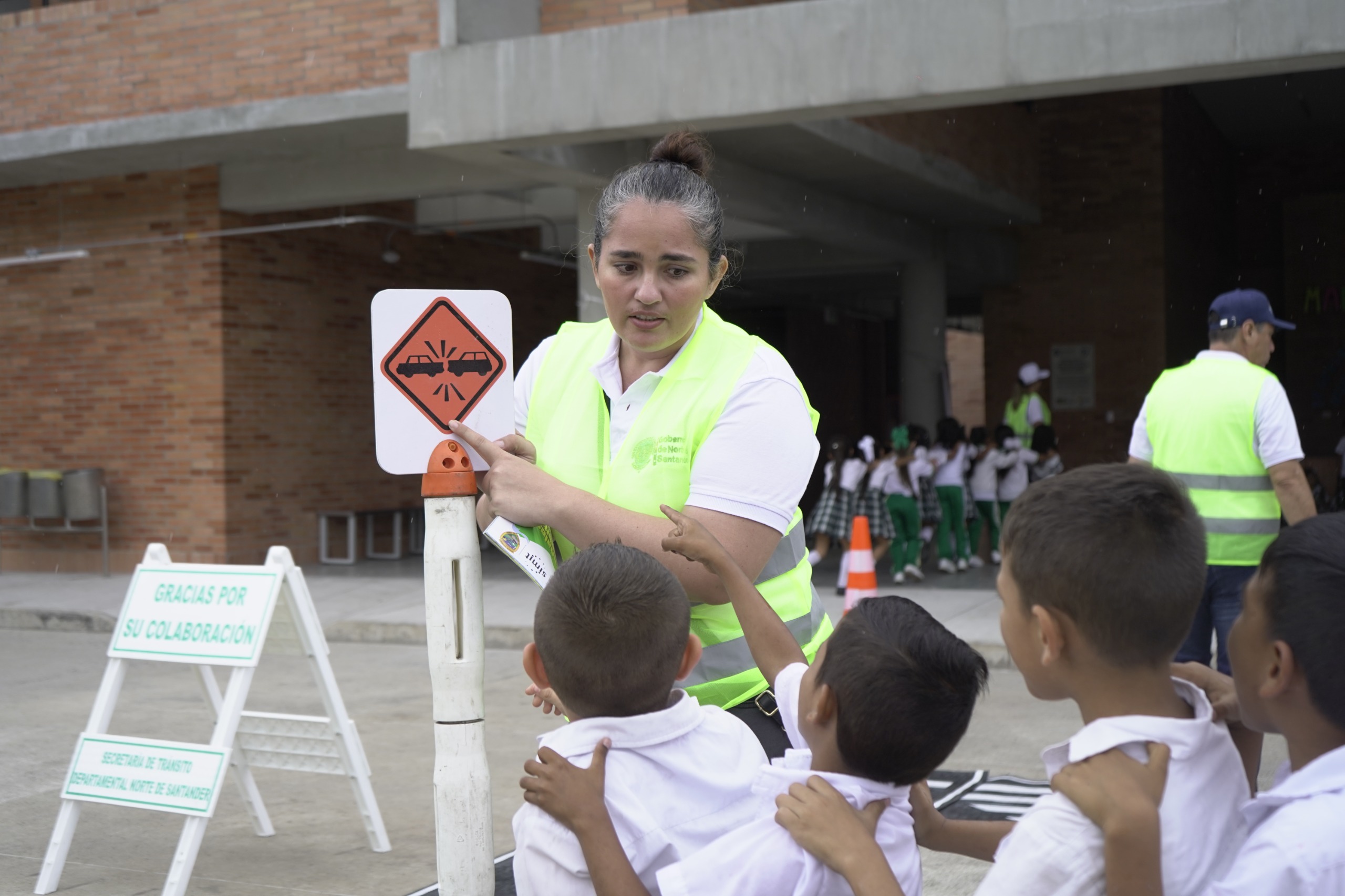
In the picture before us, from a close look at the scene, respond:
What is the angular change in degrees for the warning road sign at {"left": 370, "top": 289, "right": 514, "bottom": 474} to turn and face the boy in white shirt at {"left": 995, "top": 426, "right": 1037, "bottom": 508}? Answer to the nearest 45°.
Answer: approximately 135° to its left

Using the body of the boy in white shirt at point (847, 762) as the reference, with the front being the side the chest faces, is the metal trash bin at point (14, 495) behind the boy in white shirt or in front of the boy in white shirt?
in front

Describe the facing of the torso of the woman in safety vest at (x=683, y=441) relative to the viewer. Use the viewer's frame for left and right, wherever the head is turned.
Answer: facing the viewer and to the left of the viewer

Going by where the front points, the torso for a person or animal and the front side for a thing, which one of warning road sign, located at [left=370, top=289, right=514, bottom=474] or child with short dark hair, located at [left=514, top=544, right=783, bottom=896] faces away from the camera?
the child with short dark hair

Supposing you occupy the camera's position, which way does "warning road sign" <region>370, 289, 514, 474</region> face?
facing the viewer

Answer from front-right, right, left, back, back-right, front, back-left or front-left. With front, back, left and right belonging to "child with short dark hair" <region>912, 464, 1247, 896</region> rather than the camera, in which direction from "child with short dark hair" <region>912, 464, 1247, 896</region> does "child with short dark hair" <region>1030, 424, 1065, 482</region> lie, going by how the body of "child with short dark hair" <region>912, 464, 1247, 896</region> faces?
front-right

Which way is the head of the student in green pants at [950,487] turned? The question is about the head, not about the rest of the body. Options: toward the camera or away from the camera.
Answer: away from the camera

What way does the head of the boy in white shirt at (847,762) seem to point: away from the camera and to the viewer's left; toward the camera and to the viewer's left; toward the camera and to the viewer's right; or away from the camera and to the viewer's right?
away from the camera and to the viewer's left

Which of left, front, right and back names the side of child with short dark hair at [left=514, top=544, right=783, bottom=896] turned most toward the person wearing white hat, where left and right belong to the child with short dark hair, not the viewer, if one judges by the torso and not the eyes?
front

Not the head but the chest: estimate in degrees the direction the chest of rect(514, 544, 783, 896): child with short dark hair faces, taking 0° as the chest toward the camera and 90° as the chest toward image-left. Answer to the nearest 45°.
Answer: approximately 180°
